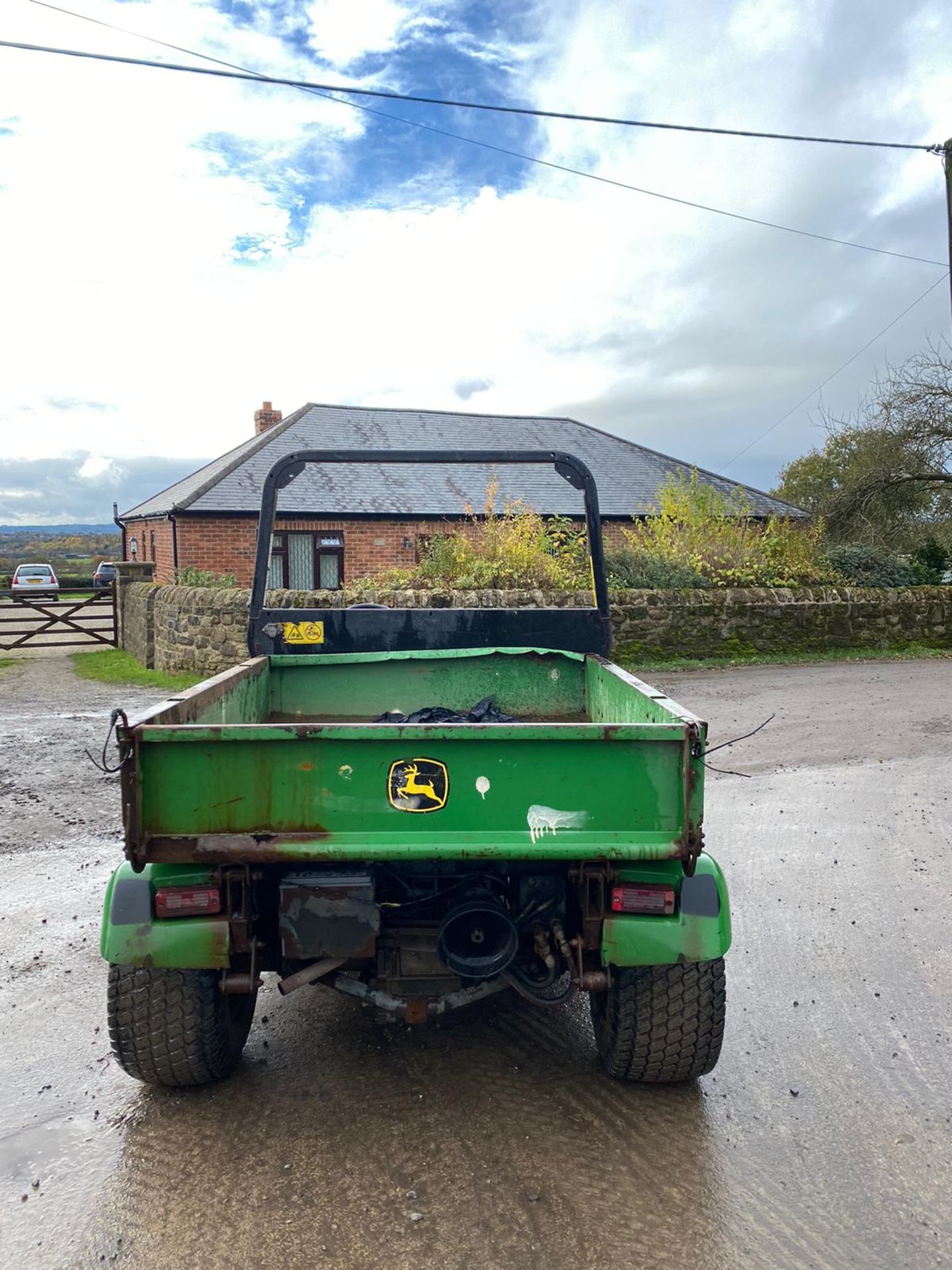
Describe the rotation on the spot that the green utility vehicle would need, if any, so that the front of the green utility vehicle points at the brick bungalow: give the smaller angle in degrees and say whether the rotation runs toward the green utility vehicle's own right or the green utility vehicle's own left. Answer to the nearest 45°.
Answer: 0° — it already faces it

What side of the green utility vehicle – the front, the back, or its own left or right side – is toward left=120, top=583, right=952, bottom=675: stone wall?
front

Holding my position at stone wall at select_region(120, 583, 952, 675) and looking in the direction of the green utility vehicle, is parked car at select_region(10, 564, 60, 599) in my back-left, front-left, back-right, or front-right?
back-right

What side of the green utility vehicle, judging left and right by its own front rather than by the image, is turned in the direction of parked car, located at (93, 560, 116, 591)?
front

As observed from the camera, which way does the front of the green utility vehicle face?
facing away from the viewer

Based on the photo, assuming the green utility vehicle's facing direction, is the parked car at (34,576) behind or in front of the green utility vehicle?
in front
